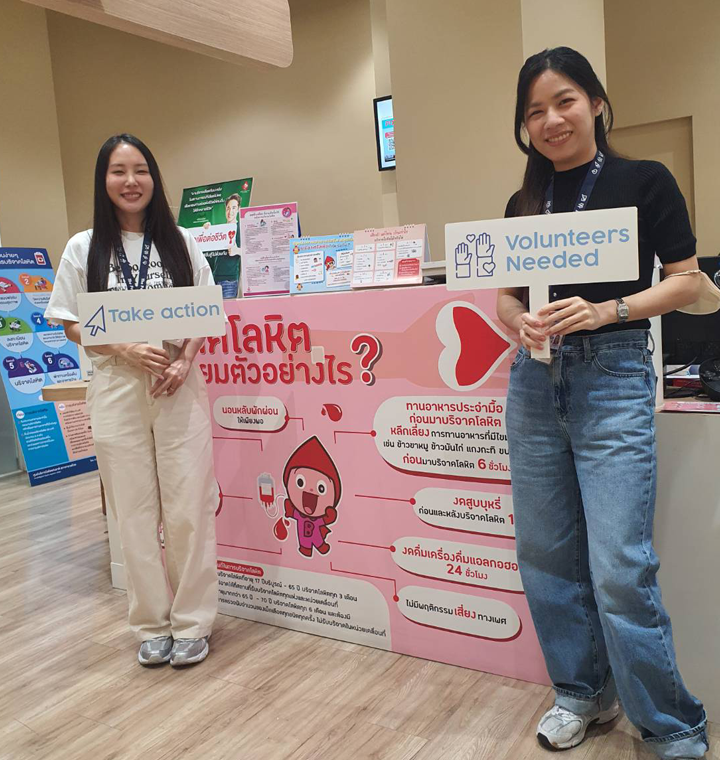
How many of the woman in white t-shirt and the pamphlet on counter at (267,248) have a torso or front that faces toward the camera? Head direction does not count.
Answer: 2

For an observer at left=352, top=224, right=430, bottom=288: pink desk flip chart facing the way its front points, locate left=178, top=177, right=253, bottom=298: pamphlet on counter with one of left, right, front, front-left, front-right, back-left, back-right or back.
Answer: back-right

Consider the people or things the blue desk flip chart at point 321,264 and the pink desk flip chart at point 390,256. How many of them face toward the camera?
2

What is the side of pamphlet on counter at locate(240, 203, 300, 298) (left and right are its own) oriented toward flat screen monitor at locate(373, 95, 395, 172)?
back

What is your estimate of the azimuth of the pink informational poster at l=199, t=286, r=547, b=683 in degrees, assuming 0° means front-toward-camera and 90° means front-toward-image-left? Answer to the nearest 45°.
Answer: approximately 45°
